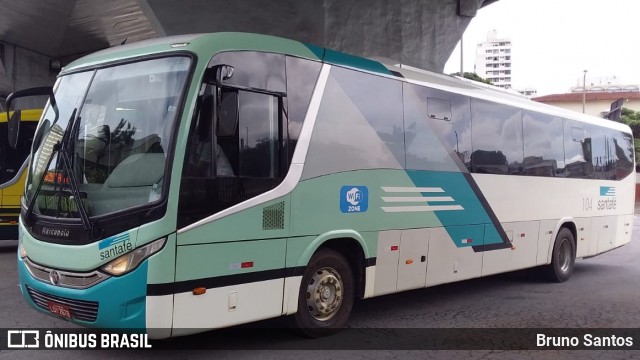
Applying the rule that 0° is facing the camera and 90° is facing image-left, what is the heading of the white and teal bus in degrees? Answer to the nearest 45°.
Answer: approximately 45°
